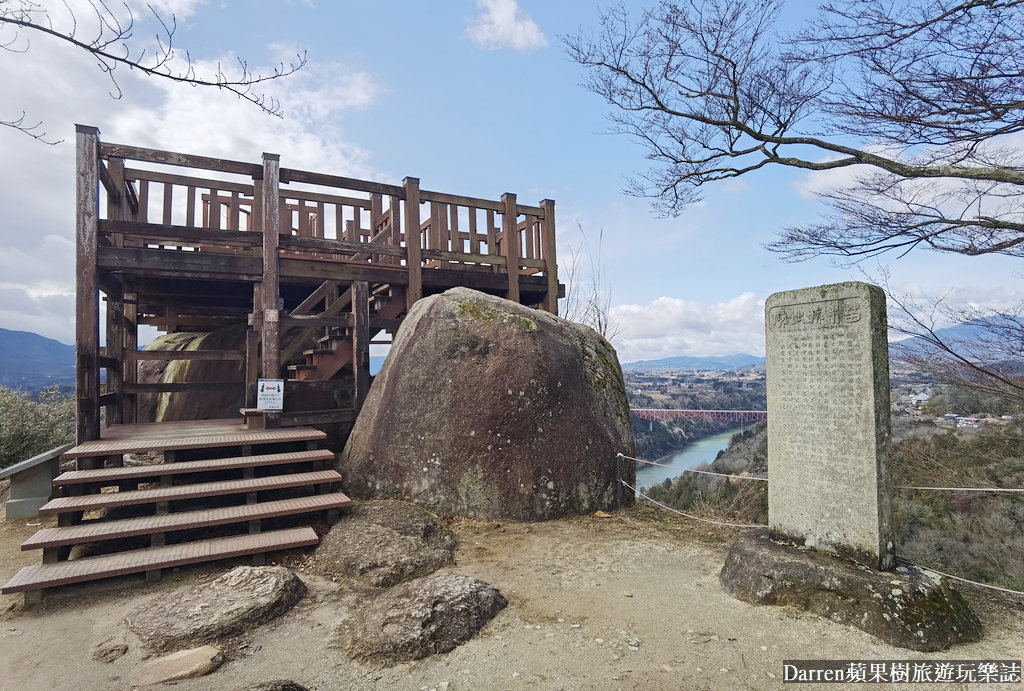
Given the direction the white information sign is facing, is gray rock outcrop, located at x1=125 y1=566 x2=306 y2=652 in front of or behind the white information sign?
in front

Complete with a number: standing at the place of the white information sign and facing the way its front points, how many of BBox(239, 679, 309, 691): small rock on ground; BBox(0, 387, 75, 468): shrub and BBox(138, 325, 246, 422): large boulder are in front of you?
1

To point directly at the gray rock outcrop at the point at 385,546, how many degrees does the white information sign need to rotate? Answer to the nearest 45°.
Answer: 0° — it already faces it

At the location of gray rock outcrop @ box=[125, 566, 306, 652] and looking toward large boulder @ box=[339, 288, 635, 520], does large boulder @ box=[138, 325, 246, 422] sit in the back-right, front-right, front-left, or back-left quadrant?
front-left

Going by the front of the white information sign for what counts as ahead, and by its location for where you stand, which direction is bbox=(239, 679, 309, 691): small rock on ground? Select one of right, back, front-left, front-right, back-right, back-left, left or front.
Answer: front

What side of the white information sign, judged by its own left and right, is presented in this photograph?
front

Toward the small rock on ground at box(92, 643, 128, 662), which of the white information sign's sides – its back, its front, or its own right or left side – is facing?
front

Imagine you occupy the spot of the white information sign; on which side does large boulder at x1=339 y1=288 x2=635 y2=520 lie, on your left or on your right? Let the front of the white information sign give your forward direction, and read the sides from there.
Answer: on your left

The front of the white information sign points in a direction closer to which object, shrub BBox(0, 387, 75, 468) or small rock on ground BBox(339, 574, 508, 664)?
the small rock on ground

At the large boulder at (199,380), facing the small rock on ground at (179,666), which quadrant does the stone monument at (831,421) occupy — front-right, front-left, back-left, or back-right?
front-left

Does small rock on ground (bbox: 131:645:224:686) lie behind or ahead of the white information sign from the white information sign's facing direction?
ahead

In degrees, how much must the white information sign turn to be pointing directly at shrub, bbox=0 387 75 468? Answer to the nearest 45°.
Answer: approximately 135° to its right

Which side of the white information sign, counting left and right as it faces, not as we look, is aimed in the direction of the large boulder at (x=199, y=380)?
back

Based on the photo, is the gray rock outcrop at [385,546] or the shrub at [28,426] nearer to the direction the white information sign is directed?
the gray rock outcrop

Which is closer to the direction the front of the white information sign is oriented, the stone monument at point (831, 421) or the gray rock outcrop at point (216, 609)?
the gray rock outcrop
